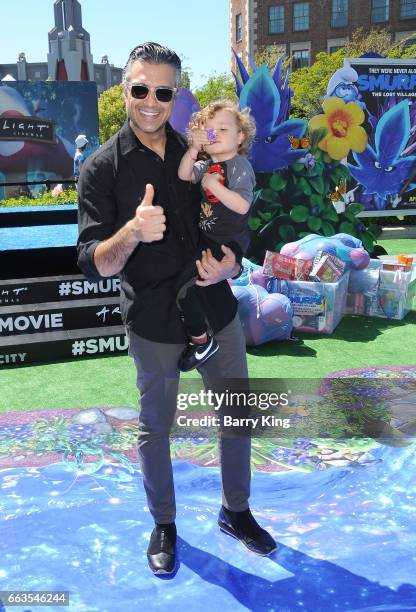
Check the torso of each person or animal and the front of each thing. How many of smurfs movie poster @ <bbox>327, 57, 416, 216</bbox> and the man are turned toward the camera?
2

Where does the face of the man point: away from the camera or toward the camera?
toward the camera

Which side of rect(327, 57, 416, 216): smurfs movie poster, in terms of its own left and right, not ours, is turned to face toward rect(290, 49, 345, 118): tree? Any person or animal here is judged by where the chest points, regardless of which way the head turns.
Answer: back

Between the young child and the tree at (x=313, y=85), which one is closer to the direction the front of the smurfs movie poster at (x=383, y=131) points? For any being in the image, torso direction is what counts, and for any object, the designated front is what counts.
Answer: the young child

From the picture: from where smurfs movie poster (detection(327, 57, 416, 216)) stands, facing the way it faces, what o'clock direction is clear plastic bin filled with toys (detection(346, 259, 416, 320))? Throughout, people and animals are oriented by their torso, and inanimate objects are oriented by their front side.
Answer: The clear plastic bin filled with toys is roughly at 12 o'clock from the smurfs movie poster.

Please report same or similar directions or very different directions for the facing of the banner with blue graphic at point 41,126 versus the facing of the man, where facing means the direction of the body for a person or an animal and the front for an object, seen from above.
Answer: same or similar directions

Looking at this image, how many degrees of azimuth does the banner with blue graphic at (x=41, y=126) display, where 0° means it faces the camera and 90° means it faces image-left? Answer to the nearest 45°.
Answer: approximately 0°

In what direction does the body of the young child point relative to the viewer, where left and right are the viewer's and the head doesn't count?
facing the viewer and to the left of the viewer

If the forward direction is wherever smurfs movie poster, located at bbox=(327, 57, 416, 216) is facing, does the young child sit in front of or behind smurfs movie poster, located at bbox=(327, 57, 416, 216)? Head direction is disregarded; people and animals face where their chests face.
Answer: in front

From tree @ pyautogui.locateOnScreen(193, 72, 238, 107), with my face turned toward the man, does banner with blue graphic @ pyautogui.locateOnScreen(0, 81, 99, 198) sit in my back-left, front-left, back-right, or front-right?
front-right

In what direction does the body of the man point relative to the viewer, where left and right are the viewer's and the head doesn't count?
facing the viewer

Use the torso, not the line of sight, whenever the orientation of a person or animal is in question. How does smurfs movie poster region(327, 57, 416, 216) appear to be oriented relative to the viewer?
toward the camera

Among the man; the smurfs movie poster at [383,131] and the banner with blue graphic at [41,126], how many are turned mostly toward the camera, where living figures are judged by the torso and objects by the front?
3

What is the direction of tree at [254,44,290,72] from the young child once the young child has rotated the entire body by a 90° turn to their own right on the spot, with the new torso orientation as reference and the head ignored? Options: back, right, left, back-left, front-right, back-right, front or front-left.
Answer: front-right
